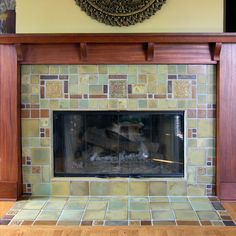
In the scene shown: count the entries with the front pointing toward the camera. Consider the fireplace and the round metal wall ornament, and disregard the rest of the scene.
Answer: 2

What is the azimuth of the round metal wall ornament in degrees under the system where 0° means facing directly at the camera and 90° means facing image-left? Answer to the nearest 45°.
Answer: approximately 0°

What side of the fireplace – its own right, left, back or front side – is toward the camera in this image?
front
